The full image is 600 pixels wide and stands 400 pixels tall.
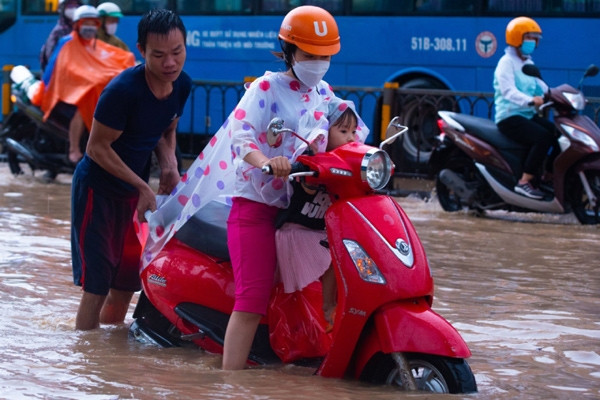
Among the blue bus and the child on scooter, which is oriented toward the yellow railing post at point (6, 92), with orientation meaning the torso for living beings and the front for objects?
the blue bus

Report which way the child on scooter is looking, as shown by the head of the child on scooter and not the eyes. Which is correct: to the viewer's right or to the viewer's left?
to the viewer's right

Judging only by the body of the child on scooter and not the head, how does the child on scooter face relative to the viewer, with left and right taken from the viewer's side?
facing the viewer and to the right of the viewer

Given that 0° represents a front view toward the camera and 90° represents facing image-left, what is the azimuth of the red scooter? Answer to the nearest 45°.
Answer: approximately 315°

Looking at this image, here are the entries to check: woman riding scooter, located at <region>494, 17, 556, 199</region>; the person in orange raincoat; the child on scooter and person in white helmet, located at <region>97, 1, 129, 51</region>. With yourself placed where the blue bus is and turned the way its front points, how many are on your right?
0

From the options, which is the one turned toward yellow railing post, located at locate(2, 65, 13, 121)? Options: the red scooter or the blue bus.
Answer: the blue bus

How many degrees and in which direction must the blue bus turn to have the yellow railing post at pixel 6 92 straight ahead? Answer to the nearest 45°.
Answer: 0° — it already faces it

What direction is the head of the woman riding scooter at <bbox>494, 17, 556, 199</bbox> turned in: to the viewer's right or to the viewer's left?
to the viewer's right

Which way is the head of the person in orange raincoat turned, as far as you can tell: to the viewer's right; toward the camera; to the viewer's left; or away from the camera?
toward the camera

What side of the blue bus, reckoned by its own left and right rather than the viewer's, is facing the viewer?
left

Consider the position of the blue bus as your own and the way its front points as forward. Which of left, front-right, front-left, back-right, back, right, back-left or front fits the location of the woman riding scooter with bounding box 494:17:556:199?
left

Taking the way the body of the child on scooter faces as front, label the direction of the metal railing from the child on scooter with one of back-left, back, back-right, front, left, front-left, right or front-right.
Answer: back-left
